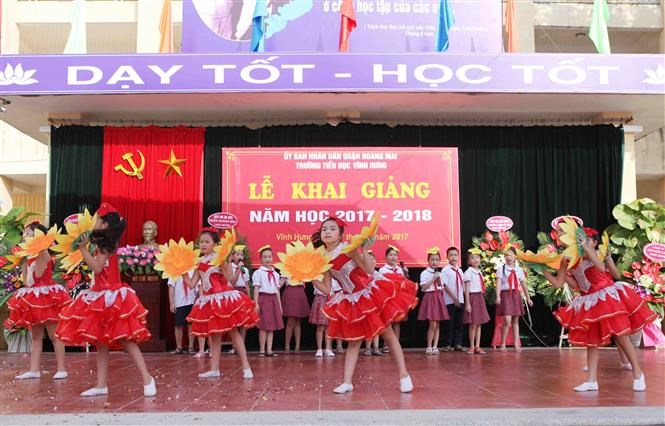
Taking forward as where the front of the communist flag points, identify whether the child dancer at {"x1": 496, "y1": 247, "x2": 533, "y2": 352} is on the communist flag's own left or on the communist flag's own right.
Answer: on the communist flag's own left

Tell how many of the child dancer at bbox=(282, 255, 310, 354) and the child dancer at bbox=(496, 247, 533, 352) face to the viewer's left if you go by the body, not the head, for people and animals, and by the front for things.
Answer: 0

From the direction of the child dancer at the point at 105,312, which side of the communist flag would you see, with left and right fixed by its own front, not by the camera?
front

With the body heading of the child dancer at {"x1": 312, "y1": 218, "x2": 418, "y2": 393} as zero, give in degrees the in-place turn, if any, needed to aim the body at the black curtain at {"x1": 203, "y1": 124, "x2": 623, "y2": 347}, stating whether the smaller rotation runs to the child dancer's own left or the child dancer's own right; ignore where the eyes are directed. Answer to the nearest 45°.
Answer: approximately 180°

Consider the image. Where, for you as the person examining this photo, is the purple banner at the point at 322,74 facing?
facing the viewer

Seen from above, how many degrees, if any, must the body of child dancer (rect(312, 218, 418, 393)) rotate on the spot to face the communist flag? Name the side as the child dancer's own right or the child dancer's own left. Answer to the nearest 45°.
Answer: approximately 90° to the child dancer's own right

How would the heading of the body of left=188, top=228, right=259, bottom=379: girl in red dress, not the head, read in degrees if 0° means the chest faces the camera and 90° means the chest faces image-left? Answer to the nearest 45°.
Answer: approximately 45°

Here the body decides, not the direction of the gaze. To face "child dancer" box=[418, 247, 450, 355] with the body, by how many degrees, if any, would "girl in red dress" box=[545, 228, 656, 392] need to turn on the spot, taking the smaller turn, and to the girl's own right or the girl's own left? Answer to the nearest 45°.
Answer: approximately 90° to the girl's own right

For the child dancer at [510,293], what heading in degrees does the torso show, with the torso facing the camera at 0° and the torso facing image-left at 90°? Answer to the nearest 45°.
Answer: approximately 0°

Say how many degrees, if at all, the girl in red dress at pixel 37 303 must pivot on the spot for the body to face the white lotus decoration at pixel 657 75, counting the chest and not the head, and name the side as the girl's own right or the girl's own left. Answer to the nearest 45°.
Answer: approximately 135° to the girl's own left

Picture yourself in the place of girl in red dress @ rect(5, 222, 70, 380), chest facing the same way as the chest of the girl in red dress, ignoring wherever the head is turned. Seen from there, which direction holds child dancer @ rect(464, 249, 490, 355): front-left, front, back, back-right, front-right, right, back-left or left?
back-left

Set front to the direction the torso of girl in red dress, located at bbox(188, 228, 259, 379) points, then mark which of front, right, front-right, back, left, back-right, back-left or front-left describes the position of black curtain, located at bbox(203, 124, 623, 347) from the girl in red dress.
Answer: back

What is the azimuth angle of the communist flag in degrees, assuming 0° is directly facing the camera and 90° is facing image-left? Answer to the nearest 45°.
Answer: approximately 0°

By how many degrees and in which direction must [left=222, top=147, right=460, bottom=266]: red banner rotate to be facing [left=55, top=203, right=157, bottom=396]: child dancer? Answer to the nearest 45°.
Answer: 0° — it already faces them

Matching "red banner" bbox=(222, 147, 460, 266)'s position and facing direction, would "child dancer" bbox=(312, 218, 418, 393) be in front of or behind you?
in front
